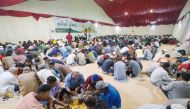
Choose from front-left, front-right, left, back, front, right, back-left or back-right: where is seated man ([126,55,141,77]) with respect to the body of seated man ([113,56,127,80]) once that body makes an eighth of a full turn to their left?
right

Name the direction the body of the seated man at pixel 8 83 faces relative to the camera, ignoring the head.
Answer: to the viewer's right

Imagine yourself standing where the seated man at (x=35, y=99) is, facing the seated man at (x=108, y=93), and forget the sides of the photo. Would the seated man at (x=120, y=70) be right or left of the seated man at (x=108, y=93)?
left

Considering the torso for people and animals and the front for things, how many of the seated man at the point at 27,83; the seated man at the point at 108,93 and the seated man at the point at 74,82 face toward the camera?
1

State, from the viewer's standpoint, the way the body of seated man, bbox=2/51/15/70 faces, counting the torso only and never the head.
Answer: away from the camera

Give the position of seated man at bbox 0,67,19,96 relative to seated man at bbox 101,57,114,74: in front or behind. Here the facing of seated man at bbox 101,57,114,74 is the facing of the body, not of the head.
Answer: behind

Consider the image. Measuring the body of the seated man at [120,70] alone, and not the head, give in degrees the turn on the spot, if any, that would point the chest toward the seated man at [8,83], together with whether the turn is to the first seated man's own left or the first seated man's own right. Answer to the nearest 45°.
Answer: approximately 135° to the first seated man's own left
